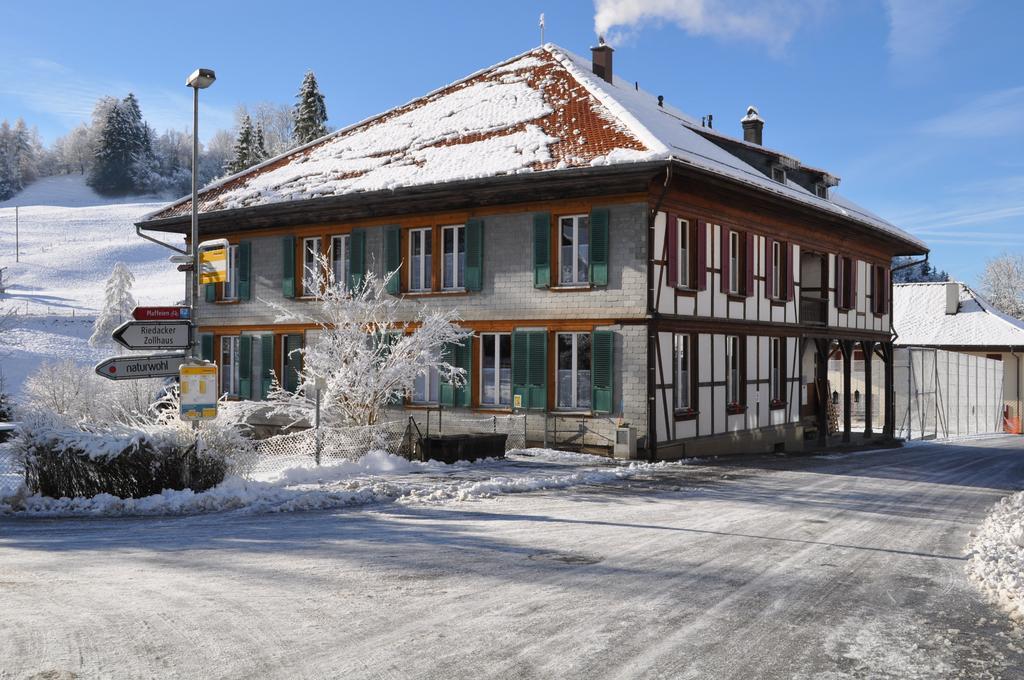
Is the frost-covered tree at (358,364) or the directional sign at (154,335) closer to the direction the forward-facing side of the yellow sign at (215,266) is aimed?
the directional sign

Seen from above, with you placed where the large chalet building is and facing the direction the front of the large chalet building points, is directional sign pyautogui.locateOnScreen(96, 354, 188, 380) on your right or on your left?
on your right

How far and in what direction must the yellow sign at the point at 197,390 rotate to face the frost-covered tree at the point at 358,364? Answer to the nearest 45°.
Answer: approximately 135° to its left

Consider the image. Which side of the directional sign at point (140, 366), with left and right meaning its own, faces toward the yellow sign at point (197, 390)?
left

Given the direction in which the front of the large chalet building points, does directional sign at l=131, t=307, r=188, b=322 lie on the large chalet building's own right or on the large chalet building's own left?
on the large chalet building's own right

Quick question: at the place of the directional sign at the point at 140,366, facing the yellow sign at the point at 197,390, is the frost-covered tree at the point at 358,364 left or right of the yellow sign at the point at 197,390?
left
